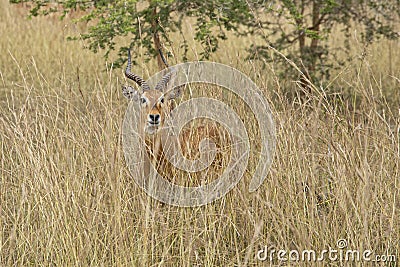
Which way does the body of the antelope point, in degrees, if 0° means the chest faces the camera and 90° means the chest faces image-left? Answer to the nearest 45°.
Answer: approximately 45°
